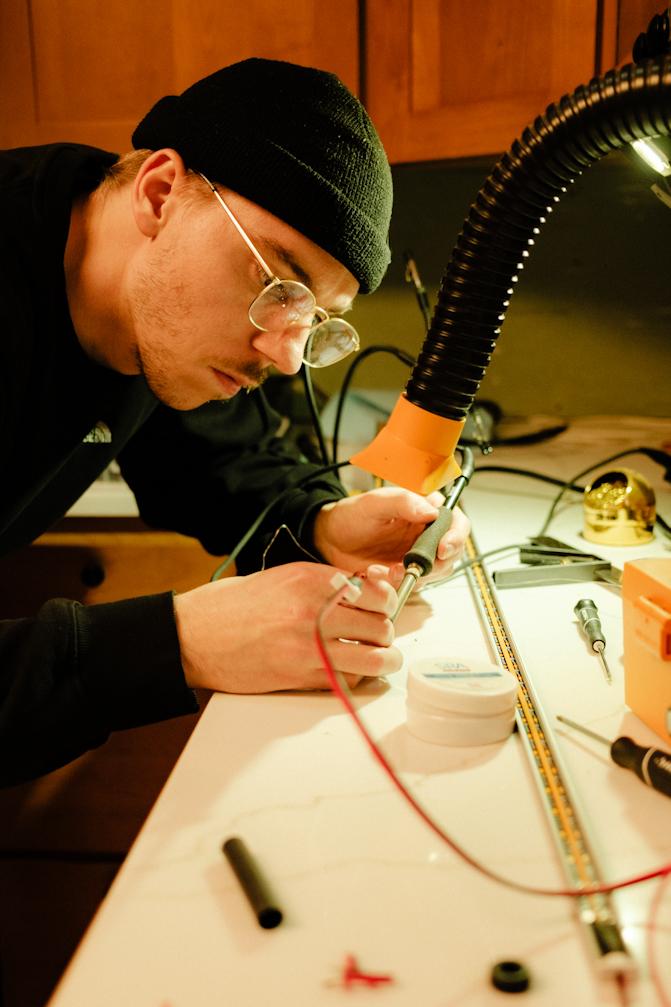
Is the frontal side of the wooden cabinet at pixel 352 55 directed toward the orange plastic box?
yes

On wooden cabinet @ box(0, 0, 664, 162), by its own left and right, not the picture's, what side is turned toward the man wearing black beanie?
front

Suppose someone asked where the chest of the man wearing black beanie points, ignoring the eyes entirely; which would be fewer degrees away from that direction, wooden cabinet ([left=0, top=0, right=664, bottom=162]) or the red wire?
the red wire

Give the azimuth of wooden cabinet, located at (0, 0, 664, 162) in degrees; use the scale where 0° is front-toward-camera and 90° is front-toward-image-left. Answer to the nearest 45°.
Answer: approximately 0°

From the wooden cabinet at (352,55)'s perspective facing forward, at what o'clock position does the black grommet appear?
The black grommet is roughly at 12 o'clock from the wooden cabinet.

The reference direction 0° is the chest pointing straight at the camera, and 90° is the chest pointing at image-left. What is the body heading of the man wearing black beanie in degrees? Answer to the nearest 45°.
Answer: approximately 315°

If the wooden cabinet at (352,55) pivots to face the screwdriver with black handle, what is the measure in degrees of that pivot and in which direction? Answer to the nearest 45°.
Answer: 0° — it already faces it

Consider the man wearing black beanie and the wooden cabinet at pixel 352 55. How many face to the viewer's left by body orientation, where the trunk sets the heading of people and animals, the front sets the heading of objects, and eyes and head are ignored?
0

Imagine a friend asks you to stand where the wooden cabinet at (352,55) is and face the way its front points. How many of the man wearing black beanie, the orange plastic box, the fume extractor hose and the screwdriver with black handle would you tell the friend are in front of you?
4

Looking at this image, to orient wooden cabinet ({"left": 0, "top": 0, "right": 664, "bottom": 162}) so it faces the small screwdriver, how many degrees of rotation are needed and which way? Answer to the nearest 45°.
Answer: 0° — it already faces it

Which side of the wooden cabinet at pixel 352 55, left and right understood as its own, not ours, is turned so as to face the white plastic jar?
front

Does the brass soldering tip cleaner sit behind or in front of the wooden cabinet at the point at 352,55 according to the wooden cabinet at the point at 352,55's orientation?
in front
